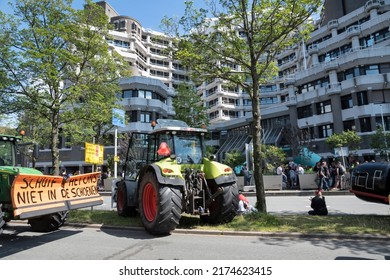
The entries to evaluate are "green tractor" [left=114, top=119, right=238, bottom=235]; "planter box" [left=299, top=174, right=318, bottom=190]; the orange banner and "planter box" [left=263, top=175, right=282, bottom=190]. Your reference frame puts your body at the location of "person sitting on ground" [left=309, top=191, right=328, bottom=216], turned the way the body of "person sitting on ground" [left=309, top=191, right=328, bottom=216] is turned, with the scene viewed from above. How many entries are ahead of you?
2

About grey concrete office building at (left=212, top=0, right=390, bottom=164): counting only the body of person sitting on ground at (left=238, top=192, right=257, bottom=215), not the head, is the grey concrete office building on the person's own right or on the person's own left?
on the person's own left

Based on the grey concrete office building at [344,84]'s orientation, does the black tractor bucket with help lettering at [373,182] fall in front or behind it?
in front
